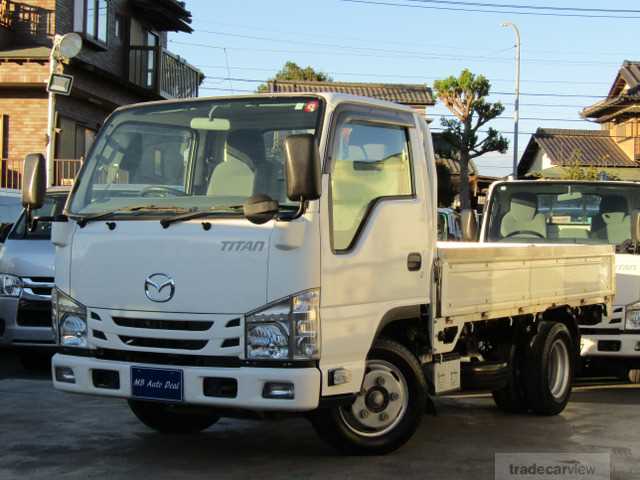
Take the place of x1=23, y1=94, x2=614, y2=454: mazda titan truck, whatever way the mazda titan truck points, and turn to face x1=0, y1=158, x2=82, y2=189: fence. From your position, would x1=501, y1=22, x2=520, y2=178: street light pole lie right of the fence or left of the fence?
right

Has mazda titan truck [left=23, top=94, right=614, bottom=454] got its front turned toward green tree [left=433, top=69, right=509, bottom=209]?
no

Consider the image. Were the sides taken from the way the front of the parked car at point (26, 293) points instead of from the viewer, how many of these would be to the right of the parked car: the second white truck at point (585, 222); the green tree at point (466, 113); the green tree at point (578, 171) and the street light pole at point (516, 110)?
0

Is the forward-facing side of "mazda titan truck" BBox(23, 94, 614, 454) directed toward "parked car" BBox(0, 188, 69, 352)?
no

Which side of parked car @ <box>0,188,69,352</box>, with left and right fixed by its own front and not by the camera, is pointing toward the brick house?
back

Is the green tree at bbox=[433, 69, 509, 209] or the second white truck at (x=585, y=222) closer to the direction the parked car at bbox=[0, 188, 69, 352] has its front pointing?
the second white truck

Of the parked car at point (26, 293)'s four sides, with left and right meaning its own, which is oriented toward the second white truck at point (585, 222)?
left

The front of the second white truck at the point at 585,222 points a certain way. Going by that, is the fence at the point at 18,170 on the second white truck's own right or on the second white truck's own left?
on the second white truck's own right

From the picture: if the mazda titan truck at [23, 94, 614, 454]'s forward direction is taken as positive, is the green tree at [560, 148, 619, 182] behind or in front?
behind

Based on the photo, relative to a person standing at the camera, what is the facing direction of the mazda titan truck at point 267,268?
facing the viewer and to the left of the viewer

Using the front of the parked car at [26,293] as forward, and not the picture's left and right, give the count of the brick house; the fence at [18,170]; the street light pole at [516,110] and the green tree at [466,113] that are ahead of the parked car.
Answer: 0

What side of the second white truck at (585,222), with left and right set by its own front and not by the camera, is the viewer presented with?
front

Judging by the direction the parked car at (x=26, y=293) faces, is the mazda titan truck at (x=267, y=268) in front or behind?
in front

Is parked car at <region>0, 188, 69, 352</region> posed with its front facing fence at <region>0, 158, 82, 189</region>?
no

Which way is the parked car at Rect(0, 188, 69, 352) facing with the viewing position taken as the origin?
facing the viewer

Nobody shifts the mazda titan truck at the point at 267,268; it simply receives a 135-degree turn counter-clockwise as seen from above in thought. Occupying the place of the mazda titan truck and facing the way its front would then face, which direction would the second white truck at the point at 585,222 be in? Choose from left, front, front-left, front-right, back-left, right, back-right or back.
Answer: front-left

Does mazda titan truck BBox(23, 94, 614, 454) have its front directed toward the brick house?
no

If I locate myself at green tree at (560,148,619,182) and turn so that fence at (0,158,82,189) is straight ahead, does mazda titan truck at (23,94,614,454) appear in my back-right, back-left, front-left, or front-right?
front-left

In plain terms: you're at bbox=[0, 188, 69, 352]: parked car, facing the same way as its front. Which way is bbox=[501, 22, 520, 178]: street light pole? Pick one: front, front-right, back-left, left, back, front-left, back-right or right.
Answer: back-left

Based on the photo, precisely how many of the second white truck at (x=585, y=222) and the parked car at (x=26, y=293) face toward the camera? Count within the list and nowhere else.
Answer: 2
